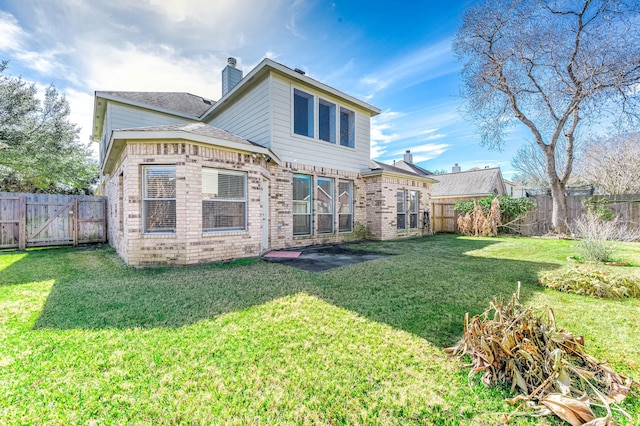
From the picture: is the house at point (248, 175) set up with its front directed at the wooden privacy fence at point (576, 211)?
no

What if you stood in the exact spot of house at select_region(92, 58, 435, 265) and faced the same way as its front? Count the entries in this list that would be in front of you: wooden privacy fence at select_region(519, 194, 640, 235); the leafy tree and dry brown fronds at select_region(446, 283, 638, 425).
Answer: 1

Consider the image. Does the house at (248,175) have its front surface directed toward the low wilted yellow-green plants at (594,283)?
no

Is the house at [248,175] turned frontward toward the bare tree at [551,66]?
no
